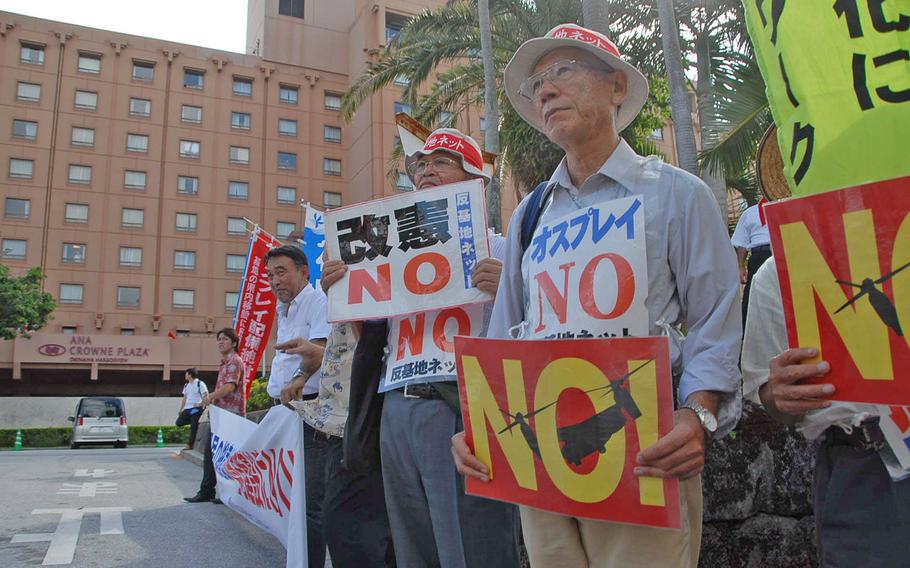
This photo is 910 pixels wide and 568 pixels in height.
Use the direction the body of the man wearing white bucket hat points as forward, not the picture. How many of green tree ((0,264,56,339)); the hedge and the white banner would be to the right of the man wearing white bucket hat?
3

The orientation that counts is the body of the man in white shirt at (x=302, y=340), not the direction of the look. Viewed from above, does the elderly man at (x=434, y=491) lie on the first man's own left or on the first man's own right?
on the first man's own left

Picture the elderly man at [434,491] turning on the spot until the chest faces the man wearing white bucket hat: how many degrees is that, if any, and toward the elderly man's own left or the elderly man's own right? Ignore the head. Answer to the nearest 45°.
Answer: approximately 90° to the elderly man's own left

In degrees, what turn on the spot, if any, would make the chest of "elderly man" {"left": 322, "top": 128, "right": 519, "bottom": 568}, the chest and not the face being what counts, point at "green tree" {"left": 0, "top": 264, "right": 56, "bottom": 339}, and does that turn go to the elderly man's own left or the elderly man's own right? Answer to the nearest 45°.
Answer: approximately 90° to the elderly man's own right

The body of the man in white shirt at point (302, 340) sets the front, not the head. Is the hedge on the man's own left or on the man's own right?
on the man's own right
